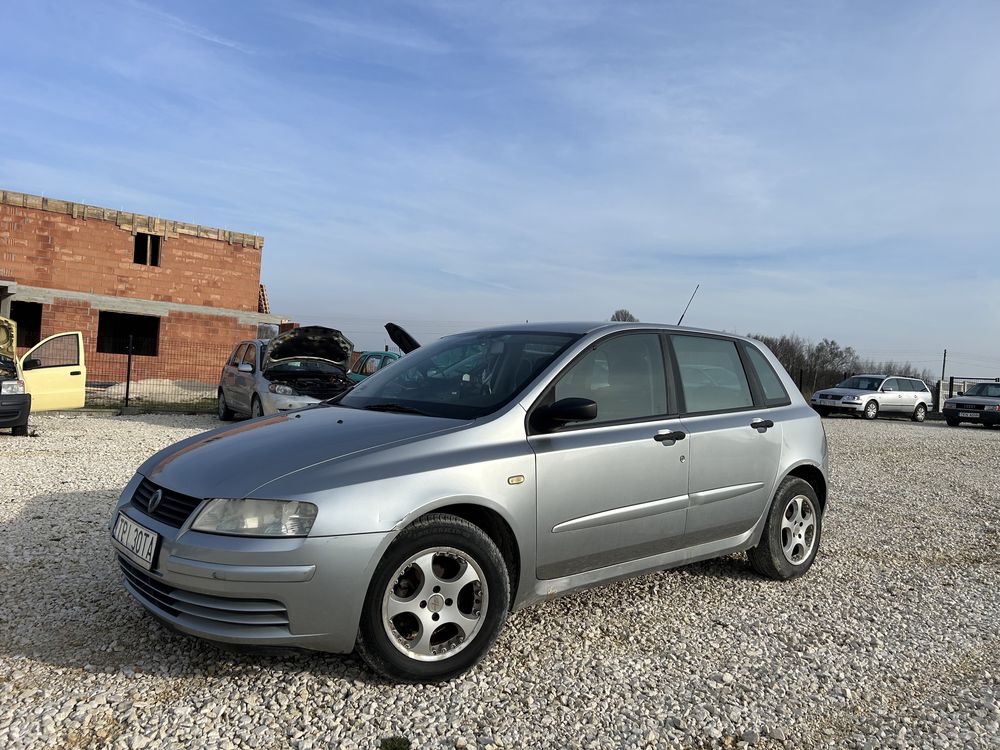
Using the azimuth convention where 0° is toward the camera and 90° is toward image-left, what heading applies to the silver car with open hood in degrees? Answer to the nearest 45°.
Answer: approximately 315°

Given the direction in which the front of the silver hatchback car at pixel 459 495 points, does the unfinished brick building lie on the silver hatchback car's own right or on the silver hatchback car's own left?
on the silver hatchback car's own right

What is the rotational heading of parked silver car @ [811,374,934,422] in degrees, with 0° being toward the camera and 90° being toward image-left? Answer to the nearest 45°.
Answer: approximately 45°

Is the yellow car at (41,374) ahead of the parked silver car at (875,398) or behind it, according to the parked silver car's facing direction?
ahead

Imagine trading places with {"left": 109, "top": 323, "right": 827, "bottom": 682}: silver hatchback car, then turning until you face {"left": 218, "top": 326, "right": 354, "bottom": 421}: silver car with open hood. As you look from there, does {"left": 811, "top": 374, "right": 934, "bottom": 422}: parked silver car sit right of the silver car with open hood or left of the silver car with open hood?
right

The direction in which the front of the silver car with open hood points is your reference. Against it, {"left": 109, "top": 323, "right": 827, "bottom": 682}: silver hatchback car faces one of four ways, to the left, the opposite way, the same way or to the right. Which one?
to the right

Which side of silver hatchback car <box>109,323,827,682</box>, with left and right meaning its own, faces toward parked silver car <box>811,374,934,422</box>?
back

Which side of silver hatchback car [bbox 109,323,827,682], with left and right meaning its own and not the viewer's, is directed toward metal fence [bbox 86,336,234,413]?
right

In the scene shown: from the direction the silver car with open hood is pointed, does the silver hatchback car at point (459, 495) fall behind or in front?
in front

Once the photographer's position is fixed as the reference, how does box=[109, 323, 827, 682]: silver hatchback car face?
facing the viewer and to the left of the viewer

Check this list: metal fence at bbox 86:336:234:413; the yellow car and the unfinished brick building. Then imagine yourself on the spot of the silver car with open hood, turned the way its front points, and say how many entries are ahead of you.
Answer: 0

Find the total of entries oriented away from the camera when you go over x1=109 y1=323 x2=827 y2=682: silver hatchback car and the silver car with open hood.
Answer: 0

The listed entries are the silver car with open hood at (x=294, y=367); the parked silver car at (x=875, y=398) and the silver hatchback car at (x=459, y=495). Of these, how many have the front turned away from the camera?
0

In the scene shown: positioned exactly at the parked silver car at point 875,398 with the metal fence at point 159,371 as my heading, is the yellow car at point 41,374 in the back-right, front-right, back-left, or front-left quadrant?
front-left

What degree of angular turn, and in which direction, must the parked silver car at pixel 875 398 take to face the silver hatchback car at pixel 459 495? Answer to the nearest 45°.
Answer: approximately 45° to its left

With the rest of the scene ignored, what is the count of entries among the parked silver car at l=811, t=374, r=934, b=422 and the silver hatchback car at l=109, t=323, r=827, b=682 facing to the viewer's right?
0
